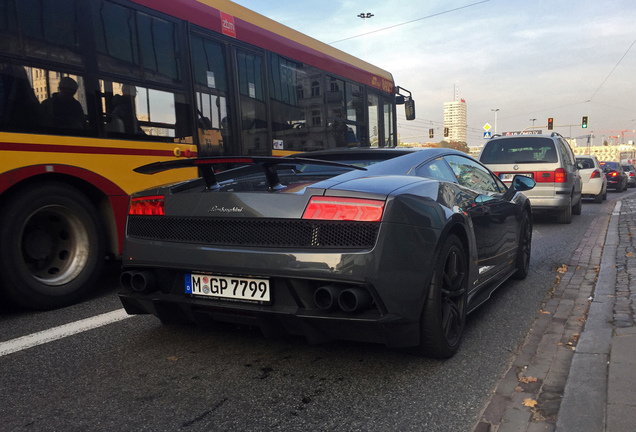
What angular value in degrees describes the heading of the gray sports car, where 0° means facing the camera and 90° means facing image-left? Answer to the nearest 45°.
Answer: approximately 225°

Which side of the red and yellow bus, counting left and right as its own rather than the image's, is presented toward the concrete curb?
right

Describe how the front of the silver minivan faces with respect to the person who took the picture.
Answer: facing away from the viewer

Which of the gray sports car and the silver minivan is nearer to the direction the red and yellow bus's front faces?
the silver minivan

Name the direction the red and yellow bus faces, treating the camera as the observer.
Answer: facing away from the viewer and to the right of the viewer

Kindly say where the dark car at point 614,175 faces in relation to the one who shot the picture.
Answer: facing away from the viewer and to the right of the viewer
